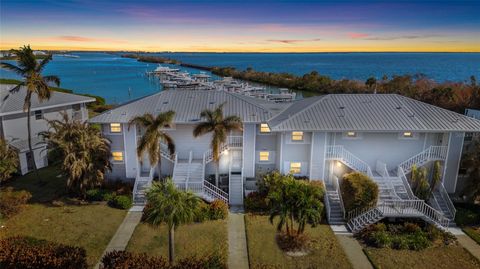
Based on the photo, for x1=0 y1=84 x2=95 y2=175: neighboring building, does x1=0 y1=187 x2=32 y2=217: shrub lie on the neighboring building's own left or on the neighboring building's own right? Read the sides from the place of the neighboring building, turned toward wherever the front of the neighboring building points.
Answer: on the neighboring building's own right

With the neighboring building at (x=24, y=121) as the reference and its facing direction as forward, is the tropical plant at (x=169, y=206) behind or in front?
in front

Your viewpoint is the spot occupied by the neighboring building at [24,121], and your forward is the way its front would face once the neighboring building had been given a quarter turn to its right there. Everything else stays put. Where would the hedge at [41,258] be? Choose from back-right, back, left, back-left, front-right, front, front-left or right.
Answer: front-left

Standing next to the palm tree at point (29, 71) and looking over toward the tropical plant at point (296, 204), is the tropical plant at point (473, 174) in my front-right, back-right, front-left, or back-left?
front-left

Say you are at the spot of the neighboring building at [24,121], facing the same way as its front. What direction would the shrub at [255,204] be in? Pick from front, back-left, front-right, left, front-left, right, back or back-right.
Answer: front

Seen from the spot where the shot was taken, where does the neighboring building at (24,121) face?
facing the viewer and to the right of the viewer

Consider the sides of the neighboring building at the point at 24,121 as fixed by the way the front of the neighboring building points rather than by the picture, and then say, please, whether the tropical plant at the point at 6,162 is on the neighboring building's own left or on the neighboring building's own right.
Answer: on the neighboring building's own right

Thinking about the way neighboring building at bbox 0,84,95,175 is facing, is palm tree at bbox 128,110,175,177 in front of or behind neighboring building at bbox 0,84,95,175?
in front

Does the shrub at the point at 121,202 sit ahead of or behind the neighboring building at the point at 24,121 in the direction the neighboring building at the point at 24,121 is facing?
ahead

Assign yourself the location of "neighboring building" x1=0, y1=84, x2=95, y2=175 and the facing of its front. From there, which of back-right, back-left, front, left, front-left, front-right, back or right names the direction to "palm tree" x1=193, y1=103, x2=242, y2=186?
front

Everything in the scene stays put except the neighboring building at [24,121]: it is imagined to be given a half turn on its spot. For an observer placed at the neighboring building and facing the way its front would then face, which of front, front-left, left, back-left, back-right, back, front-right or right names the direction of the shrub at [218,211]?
back
